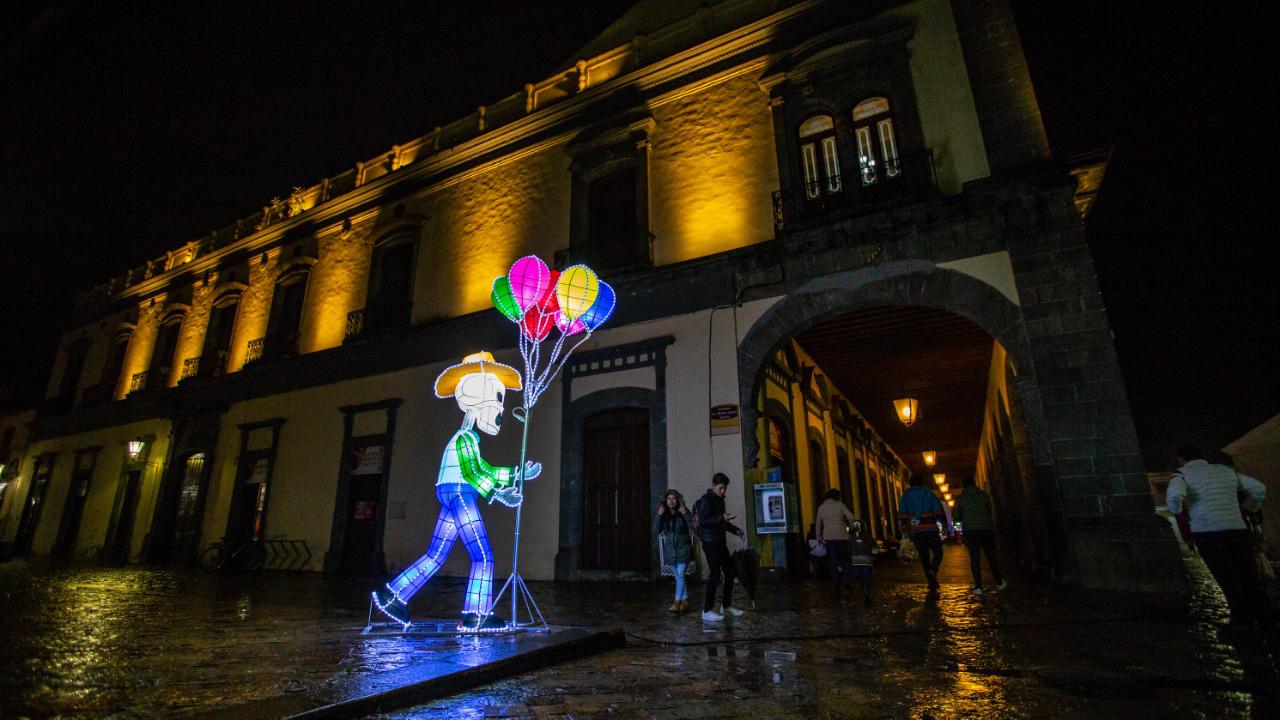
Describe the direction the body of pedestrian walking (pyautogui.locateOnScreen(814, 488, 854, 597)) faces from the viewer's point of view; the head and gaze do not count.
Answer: away from the camera

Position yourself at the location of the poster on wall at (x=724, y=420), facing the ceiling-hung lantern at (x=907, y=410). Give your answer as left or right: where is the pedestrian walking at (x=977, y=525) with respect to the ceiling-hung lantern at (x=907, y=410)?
right

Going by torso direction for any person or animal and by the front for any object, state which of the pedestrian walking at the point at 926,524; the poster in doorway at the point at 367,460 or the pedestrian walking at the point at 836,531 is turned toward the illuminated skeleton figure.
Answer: the poster in doorway

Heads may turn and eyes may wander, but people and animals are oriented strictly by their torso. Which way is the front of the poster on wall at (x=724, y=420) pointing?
toward the camera

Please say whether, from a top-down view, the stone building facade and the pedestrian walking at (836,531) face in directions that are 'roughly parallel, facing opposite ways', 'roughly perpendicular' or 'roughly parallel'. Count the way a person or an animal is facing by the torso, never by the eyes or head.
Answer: roughly parallel, facing opposite ways

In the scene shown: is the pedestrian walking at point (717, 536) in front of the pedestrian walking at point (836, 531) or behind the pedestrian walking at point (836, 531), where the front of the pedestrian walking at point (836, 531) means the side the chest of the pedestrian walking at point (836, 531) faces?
behind

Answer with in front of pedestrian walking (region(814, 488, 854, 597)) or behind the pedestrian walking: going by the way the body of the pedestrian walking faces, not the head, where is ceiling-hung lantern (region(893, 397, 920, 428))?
in front

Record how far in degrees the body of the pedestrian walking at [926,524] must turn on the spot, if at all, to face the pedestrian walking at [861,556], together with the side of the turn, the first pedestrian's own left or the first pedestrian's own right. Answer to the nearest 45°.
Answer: approximately 135° to the first pedestrian's own left

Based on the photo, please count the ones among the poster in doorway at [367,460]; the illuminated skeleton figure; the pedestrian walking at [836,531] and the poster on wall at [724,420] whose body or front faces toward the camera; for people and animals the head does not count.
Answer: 2

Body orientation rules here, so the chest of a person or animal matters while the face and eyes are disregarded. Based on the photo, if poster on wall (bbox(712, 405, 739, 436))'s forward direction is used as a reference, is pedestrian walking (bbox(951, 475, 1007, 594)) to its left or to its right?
on its left

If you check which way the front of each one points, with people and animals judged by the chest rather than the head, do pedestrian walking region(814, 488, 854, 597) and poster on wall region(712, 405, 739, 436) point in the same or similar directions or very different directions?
very different directions

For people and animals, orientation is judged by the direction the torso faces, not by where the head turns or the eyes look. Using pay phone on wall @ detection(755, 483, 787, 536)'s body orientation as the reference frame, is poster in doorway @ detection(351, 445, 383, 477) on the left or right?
on its right

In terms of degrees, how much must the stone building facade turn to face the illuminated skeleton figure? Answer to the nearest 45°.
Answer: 0° — it already faces it

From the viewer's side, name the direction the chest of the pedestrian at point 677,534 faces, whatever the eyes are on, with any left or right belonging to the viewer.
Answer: facing the viewer

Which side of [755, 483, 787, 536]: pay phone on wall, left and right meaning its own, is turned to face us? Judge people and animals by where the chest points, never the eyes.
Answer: front

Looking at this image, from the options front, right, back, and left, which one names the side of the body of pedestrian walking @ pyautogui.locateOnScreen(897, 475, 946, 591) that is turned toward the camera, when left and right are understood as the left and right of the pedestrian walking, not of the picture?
back

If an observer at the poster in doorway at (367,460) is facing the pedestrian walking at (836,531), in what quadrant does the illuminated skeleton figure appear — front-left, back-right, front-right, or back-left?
front-right
